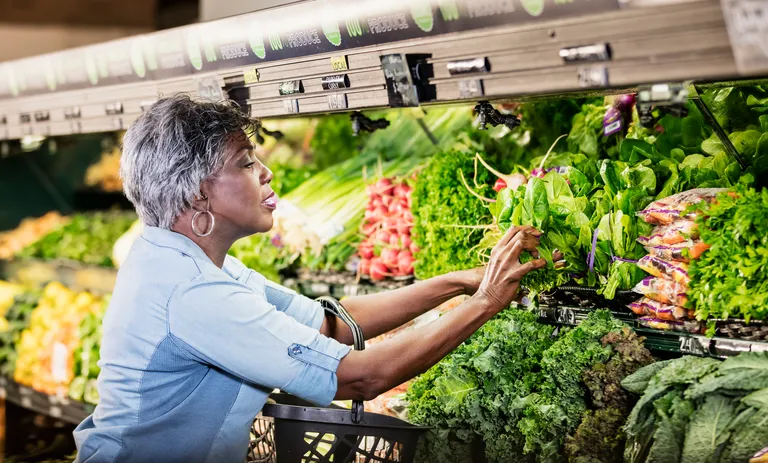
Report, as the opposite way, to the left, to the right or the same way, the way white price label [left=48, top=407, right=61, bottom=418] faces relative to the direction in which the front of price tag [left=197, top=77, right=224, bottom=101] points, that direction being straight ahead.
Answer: the same way

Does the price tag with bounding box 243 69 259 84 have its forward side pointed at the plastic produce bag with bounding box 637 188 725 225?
no

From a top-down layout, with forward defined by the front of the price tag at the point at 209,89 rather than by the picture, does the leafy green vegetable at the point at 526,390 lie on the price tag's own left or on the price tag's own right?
on the price tag's own left

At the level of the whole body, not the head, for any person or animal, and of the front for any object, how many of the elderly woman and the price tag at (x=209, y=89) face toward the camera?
1

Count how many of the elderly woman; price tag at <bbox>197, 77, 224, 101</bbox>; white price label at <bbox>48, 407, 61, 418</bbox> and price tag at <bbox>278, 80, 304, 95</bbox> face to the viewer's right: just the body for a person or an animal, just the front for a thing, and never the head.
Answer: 1

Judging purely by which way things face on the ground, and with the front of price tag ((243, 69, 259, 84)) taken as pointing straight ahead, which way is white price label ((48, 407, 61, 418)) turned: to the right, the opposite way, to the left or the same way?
the same way

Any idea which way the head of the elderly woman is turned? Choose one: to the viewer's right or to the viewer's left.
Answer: to the viewer's right

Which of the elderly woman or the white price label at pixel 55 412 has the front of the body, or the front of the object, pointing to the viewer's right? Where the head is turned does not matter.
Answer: the elderly woman

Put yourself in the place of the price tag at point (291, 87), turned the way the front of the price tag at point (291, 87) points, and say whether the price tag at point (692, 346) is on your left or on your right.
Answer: on your left

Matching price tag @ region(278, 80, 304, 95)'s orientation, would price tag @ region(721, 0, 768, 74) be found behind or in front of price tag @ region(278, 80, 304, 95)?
in front

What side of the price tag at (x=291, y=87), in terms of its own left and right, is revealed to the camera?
front

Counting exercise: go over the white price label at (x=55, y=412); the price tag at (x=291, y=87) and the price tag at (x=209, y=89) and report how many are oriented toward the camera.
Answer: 3

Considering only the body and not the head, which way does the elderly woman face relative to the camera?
to the viewer's right

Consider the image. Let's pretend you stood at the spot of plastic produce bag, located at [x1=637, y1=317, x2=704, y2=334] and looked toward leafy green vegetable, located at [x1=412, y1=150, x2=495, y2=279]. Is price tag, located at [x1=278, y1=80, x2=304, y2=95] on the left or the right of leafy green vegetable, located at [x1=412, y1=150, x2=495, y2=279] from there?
left
